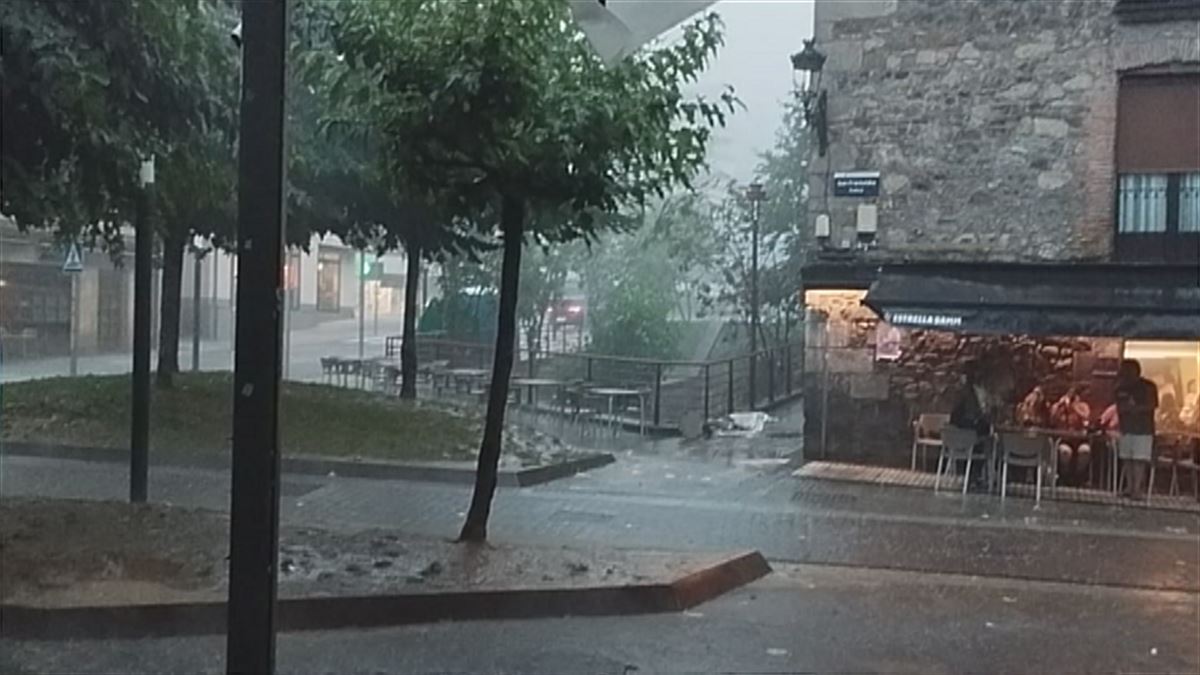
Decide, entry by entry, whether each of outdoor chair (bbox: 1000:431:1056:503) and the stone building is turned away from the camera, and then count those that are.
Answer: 1

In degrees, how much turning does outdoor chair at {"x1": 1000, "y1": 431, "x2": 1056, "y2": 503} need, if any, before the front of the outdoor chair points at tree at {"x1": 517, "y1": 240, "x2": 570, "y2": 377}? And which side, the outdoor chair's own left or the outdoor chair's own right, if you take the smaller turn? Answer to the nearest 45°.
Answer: approximately 90° to the outdoor chair's own left

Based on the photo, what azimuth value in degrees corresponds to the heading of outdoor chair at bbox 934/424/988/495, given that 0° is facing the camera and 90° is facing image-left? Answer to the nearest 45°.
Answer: approximately 225°

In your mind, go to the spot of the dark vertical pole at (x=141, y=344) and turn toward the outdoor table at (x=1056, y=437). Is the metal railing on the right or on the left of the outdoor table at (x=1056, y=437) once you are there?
left

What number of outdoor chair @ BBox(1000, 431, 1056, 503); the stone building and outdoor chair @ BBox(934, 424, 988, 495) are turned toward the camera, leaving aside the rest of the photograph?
1

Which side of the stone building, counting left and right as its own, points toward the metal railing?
right

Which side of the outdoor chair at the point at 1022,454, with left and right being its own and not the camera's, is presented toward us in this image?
back

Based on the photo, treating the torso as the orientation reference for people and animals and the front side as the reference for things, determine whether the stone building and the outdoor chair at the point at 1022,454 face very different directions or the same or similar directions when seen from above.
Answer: very different directions

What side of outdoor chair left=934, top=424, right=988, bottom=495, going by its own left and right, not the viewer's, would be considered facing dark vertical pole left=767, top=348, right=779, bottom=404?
left

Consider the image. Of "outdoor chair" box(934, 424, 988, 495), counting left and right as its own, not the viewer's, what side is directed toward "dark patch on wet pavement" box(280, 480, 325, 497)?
back

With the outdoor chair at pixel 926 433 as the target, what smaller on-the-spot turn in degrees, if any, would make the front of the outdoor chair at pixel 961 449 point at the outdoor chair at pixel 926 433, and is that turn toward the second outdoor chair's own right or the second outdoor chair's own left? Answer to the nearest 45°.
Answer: approximately 90° to the second outdoor chair's own left

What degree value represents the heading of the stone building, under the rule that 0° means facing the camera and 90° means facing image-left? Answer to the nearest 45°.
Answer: approximately 0°

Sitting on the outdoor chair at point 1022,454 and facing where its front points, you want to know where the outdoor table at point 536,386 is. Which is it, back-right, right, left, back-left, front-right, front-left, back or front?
left
